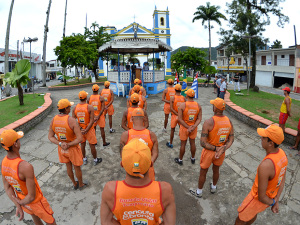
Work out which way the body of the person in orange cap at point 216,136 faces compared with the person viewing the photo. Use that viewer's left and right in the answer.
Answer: facing away from the viewer and to the left of the viewer

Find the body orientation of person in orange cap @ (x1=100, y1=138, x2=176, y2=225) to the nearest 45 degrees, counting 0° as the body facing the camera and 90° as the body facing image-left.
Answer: approximately 180°

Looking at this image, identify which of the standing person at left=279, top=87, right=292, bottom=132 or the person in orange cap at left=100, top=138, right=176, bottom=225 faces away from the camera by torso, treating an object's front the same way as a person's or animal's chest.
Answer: the person in orange cap

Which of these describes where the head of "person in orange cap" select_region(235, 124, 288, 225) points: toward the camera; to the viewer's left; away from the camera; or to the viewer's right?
to the viewer's left

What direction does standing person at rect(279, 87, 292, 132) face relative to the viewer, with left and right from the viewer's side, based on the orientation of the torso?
facing to the left of the viewer

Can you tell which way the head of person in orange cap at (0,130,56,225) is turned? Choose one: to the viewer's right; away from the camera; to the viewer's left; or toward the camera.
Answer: to the viewer's right

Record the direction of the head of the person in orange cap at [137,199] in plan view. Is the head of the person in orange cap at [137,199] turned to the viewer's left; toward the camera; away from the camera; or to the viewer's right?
away from the camera
